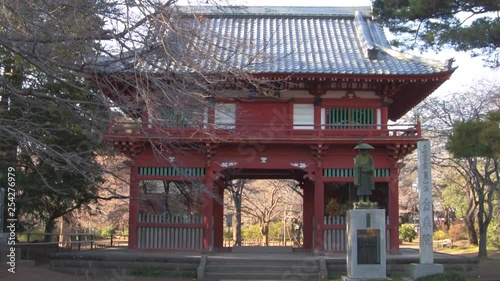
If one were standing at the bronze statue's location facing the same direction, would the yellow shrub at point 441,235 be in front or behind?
behind

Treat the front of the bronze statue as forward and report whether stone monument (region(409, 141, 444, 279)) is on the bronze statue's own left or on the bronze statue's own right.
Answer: on the bronze statue's own left

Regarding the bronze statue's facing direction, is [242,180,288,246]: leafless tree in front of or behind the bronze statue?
behind

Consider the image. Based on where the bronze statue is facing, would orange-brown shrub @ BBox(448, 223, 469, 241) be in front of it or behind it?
behind

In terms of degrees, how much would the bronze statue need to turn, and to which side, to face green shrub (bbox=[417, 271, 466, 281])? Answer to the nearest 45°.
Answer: approximately 45° to its left

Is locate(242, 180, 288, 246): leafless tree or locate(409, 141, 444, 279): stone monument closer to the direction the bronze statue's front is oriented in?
the stone monument

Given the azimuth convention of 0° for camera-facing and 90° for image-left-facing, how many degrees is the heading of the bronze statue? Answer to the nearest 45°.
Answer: approximately 0°
